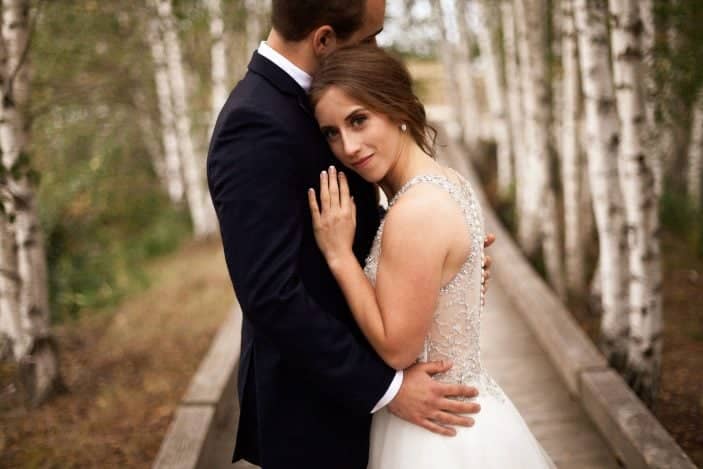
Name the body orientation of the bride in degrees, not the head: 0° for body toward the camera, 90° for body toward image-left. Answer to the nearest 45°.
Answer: approximately 90°

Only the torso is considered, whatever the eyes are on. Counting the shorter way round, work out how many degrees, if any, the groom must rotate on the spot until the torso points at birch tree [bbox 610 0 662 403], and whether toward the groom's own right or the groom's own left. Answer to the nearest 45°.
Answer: approximately 45° to the groom's own left

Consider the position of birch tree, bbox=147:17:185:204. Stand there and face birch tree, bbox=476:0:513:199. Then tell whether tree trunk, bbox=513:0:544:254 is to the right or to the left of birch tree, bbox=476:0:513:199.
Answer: right

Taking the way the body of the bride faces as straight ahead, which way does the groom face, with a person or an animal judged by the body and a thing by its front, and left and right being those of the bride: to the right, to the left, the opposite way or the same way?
the opposite way

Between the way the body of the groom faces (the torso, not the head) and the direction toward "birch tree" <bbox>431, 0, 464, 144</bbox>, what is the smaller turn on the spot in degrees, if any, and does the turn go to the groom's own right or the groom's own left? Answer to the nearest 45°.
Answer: approximately 90° to the groom's own left

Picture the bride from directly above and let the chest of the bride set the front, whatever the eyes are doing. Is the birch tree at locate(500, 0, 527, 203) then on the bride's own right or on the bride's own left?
on the bride's own right

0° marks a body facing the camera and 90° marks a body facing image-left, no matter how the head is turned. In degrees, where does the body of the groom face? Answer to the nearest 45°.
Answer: approximately 270°

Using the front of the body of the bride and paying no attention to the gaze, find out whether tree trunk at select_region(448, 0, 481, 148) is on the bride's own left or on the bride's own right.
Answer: on the bride's own right

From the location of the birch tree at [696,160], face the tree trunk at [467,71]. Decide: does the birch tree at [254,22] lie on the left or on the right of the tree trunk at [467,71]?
left

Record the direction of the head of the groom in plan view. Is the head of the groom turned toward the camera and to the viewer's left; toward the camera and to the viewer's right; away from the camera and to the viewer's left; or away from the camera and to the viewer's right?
away from the camera and to the viewer's right
